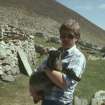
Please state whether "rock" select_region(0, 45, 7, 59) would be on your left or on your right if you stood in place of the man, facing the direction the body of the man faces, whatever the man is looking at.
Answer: on your right

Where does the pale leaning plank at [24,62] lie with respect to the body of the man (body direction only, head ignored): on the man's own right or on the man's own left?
on the man's own right

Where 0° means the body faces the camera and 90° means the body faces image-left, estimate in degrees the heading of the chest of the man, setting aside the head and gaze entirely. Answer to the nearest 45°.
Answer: approximately 45°

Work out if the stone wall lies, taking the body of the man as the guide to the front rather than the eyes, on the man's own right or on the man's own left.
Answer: on the man's own right
